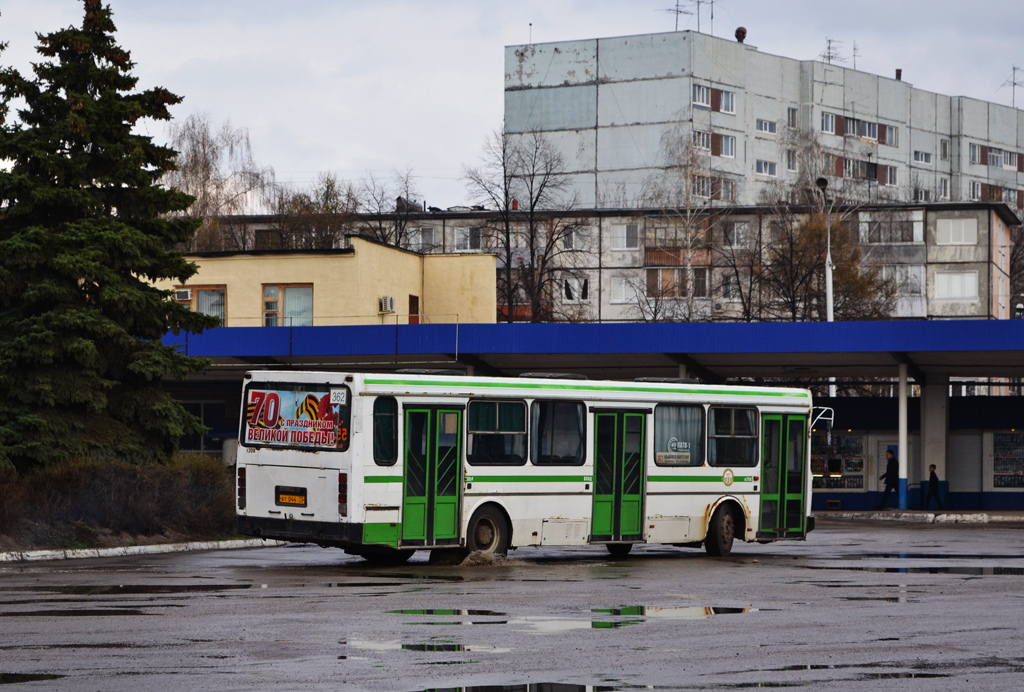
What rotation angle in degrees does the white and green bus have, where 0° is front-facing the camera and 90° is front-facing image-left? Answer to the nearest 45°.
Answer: approximately 225°

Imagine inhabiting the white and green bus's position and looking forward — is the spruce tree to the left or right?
on its left

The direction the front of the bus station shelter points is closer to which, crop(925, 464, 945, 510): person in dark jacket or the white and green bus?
the white and green bus

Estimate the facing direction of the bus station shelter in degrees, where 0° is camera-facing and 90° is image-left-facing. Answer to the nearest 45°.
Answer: approximately 0°

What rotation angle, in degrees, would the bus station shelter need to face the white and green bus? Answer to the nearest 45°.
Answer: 0° — it already faces it

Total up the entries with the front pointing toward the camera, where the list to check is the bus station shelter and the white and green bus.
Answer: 1
